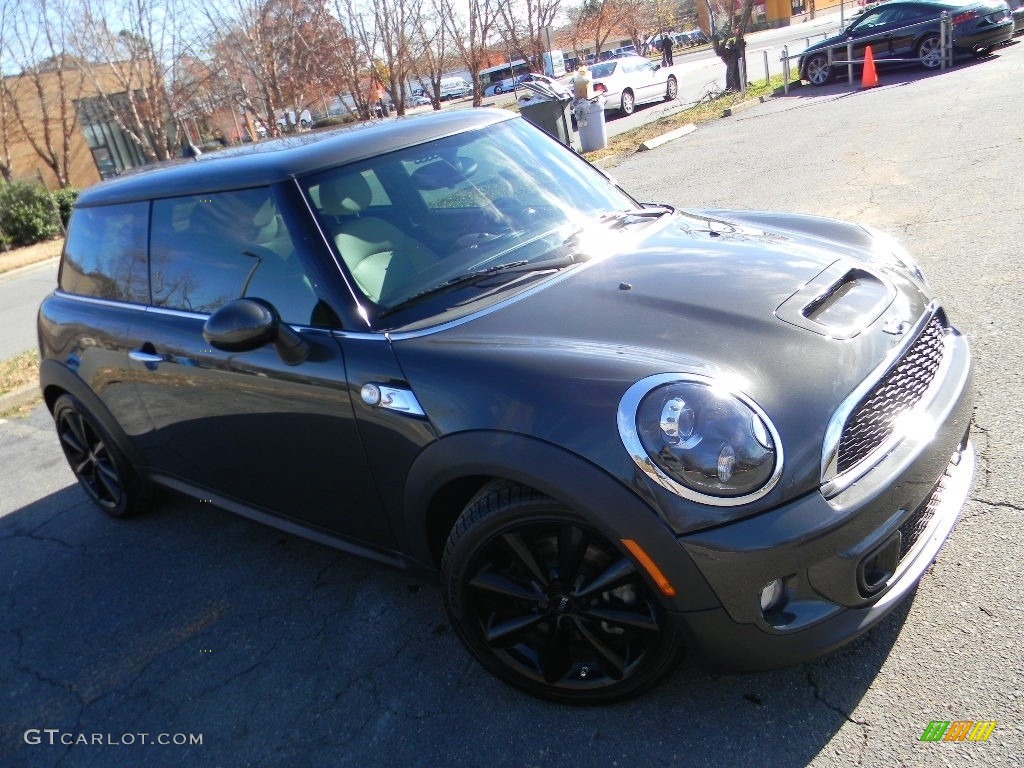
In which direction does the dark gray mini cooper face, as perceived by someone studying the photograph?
facing the viewer and to the right of the viewer

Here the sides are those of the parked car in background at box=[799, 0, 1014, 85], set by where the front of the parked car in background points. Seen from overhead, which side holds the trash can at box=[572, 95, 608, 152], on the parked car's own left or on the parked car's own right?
on the parked car's own left

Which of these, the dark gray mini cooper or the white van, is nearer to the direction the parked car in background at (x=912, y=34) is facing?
the white van

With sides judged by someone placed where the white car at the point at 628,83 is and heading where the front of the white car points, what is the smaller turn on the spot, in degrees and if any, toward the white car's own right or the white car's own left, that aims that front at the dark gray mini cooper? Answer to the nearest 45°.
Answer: approximately 135° to the white car's own right

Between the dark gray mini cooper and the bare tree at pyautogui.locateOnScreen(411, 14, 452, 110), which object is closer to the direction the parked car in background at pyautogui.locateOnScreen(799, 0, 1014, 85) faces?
the bare tree

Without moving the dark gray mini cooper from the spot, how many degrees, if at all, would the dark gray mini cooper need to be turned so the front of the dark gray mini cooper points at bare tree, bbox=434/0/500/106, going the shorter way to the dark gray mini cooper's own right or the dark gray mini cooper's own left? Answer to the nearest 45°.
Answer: approximately 135° to the dark gray mini cooper's own left

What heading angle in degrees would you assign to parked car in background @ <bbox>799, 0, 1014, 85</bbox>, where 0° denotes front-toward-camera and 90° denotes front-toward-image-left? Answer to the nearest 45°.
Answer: approximately 135°

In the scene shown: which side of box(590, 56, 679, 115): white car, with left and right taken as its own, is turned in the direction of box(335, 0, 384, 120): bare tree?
back

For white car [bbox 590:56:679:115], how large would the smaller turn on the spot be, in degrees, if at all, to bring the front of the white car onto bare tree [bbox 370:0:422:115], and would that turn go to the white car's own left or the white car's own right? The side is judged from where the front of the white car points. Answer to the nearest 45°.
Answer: approximately 180°

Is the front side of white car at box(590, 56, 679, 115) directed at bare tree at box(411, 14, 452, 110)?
no

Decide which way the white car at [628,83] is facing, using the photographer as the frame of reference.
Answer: facing away from the viewer and to the right of the viewer

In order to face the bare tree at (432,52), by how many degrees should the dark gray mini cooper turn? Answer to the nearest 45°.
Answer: approximately 135° to its left

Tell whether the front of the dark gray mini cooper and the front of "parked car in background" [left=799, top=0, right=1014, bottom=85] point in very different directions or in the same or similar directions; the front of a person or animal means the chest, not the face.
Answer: very different directions

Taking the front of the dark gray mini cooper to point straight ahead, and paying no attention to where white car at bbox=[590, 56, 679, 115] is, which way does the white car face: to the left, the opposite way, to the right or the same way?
to the left

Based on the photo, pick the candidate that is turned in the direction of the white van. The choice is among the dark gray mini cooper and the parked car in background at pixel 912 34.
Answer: the parked car in background

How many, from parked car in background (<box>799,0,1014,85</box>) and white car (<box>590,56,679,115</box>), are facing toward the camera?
0
